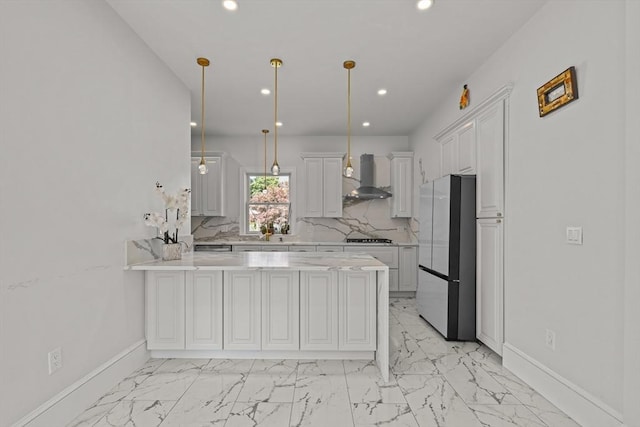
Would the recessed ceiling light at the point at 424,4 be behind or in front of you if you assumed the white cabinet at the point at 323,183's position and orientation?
in front

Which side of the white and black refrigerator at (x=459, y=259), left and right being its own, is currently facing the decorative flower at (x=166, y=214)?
front

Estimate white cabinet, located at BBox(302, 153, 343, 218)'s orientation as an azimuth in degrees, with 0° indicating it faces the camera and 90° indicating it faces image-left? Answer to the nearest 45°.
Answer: approximately 0°

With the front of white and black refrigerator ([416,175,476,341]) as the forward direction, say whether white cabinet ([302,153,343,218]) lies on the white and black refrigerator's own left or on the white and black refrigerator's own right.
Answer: on the white and black refrigerator's own right

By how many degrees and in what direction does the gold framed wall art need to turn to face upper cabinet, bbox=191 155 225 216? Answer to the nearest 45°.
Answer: approximately 45° to its right

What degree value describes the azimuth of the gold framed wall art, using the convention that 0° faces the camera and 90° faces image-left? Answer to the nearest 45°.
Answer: approximately 45°

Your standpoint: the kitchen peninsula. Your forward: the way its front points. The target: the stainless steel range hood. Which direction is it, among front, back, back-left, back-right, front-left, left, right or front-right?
back-left

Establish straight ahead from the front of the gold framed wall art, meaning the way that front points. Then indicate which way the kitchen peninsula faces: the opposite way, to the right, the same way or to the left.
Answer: to the left
